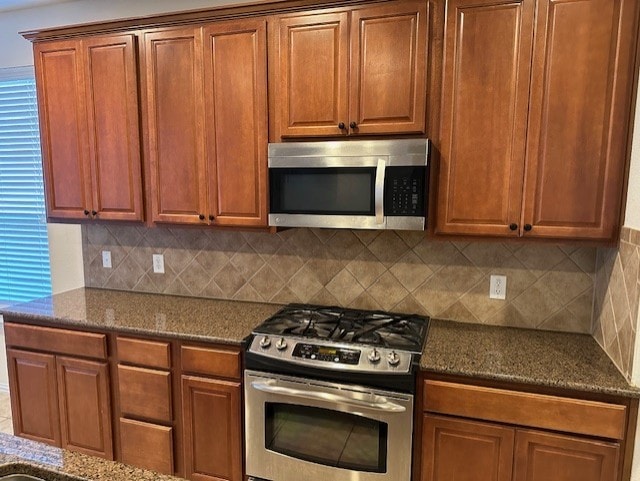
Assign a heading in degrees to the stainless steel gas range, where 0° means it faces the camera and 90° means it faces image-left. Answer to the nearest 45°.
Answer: approximately 0°

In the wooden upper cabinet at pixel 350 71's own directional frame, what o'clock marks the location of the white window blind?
The white window blind is roughly at 4 o'clock from the wooden upper cabinet.

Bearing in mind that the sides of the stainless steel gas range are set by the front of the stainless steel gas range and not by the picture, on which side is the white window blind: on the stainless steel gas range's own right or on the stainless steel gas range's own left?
on the stainless steel gas range's own right

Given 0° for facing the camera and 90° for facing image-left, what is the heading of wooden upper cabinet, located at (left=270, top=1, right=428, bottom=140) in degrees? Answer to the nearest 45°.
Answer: approximately 0°

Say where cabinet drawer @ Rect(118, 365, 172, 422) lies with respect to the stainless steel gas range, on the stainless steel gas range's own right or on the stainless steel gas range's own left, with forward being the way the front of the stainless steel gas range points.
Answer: on the stainless steel gas range's own right

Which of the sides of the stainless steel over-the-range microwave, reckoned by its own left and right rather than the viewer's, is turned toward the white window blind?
right
